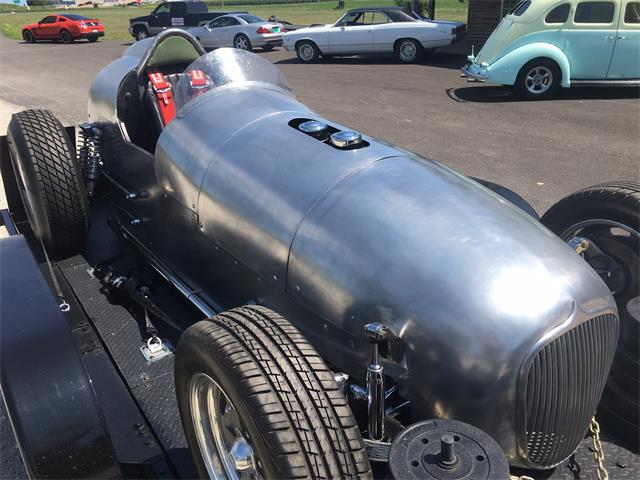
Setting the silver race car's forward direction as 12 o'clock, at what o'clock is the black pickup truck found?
The black pickup truck is roughly at 7 o'clock from the silver race car.

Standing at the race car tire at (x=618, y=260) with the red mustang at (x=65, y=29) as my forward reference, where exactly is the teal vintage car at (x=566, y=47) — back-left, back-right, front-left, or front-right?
front-right

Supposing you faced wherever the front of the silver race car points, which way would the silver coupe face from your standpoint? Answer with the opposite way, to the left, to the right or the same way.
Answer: the opposite way

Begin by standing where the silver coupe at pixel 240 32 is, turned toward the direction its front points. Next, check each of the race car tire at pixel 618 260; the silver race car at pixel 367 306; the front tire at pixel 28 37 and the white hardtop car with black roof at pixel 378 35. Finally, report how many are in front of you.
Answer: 1

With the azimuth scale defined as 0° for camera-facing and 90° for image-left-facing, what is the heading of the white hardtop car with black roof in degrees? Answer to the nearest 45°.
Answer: approximately 90°

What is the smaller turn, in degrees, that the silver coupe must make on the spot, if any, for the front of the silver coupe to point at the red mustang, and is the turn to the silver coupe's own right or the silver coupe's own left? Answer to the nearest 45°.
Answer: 0° — it already faces it

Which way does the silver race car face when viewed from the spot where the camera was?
facing the viewer and to the right of the viewer

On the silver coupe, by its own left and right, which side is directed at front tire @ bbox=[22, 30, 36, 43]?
front

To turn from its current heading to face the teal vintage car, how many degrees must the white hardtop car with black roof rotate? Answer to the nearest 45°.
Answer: approximately 135° to its left

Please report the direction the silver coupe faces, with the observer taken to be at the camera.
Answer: facing away from the viewer and to the left of the viewer

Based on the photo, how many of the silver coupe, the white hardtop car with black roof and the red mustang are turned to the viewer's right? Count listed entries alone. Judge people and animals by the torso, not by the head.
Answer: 0

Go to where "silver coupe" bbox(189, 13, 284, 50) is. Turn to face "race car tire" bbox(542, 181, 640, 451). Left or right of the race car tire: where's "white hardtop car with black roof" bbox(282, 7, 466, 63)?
left

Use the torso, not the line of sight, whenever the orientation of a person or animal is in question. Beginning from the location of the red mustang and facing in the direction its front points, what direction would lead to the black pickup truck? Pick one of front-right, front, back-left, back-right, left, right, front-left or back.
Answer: back
